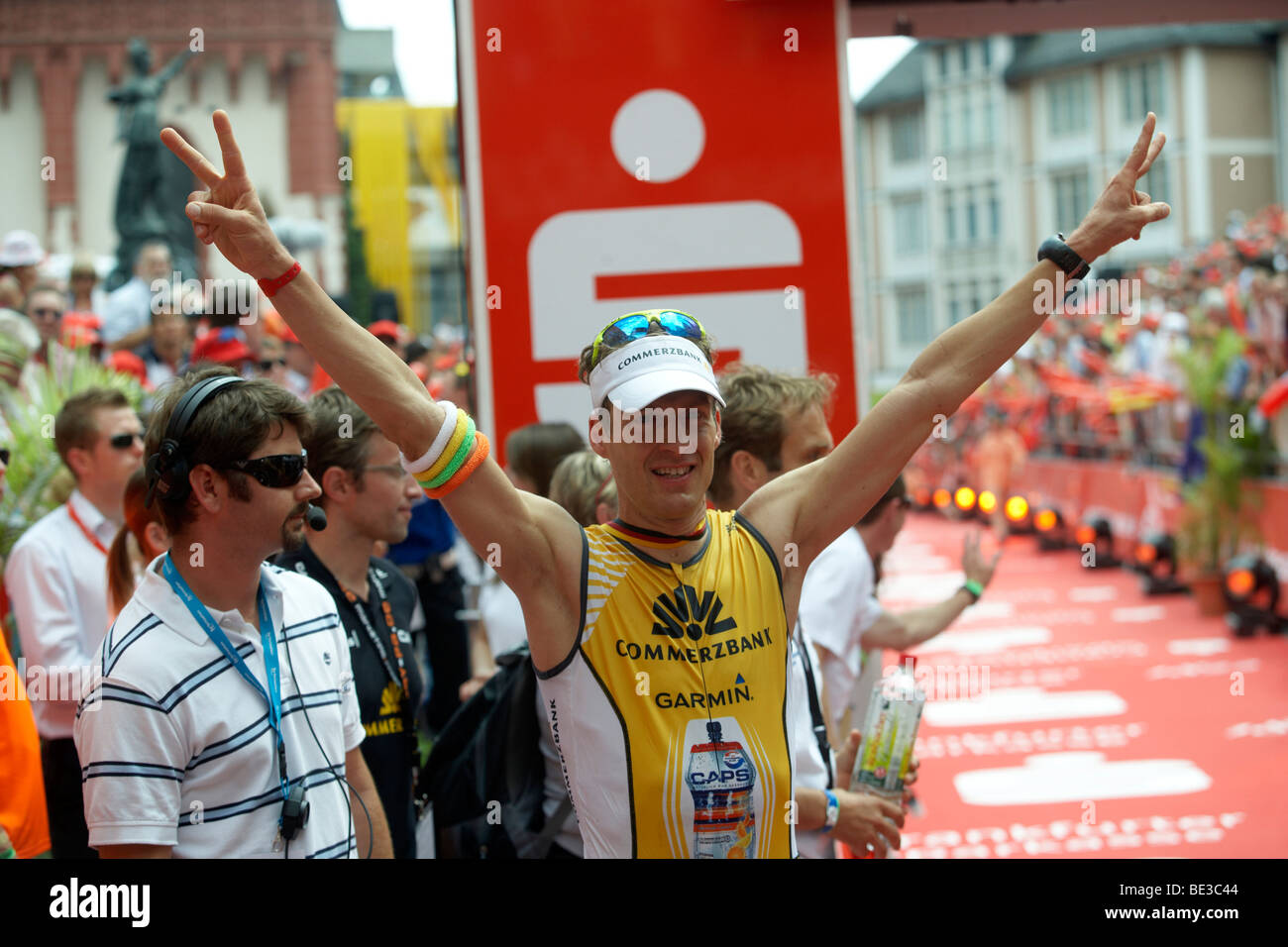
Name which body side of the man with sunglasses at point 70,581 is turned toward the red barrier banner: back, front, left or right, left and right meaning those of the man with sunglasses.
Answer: left

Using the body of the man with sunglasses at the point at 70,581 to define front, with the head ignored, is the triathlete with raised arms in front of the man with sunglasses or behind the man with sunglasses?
in front

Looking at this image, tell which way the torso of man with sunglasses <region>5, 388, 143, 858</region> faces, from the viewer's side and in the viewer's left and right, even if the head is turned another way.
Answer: facing the viewer and to the right of the viewer

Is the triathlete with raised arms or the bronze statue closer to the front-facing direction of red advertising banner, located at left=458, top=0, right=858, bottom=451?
the triathlete with raised arms

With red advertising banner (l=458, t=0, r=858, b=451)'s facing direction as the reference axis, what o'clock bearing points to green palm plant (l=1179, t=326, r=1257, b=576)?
The green palm plant is roughly at 7 o'clock from the red advertising banner.

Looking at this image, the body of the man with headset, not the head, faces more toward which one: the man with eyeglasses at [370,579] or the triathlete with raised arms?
the triathlete with raised arms

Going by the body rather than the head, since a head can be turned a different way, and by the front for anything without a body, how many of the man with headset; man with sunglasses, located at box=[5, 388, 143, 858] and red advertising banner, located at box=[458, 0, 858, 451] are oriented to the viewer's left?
0

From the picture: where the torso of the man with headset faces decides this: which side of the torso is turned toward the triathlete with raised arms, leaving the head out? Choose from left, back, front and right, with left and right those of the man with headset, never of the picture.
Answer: front

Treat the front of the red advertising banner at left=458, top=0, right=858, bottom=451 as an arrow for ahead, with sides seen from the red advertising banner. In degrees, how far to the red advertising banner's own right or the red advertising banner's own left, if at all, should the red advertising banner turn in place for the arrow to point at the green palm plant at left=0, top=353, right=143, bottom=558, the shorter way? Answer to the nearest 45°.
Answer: approximately 90° to the red advertising banner's own right

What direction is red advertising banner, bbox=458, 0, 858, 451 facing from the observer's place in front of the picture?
facing the viewer
